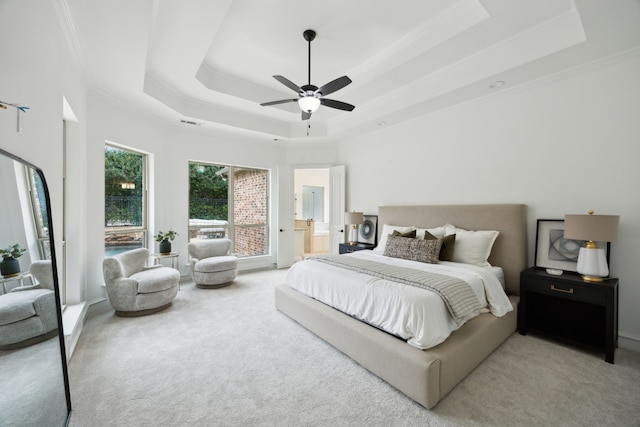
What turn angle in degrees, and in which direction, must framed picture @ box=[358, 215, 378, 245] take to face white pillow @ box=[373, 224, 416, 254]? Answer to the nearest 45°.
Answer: approximately 45° to its left

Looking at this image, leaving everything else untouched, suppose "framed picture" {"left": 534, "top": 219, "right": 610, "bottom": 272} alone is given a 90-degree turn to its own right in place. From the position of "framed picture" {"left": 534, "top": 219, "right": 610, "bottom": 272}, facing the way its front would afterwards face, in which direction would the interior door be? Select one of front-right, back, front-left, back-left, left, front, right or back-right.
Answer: front

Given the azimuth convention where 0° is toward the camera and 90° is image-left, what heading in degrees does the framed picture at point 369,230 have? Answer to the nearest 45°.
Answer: approximately 45°

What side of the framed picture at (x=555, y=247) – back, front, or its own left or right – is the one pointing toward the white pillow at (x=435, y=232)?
right

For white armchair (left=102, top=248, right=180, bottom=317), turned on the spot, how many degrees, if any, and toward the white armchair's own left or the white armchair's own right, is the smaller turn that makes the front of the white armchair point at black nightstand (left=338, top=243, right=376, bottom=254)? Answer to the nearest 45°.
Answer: approximately 45° to the white armchair's own left
